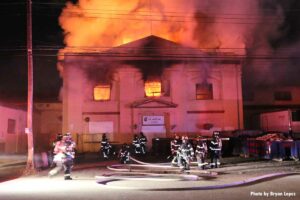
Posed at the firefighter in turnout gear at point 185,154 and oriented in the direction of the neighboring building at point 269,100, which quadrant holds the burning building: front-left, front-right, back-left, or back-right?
front-left

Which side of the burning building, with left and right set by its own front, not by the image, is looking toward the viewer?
front

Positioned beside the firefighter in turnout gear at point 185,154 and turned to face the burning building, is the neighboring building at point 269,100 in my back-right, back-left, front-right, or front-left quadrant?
front-right

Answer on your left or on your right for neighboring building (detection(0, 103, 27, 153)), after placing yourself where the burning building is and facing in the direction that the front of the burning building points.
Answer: on your right

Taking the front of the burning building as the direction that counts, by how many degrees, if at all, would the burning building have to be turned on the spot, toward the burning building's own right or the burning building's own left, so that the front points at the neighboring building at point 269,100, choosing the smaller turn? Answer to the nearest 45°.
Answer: approximately 135° to the burning building's own left

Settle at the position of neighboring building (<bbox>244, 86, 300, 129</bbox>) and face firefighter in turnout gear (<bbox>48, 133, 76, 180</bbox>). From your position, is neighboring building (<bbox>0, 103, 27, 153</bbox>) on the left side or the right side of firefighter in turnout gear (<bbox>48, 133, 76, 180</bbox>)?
right

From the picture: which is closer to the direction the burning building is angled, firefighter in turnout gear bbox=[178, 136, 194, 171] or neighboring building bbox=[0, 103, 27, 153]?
the firefighter in turnout gear

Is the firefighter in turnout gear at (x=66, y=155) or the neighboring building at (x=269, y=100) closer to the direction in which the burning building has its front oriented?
the firefighter in turnout gear

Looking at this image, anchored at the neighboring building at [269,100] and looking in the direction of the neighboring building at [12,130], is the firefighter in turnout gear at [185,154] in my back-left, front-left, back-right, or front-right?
front-left

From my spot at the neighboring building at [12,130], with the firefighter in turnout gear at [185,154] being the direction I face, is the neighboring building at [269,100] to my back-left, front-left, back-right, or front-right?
front-left

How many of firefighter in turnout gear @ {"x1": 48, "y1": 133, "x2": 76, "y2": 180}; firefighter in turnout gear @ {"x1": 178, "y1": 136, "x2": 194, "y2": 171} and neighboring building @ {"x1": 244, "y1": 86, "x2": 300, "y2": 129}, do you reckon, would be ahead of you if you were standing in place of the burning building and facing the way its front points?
2

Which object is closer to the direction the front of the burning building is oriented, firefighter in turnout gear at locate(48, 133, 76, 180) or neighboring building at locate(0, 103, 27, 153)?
the firefighter in turnout gear

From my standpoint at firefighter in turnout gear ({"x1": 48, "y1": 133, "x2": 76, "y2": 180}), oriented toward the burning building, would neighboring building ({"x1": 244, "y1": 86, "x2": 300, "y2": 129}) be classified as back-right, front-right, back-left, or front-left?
front-right

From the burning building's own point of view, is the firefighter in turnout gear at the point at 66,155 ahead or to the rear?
ahead

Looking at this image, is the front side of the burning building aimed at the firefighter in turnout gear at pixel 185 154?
yes
